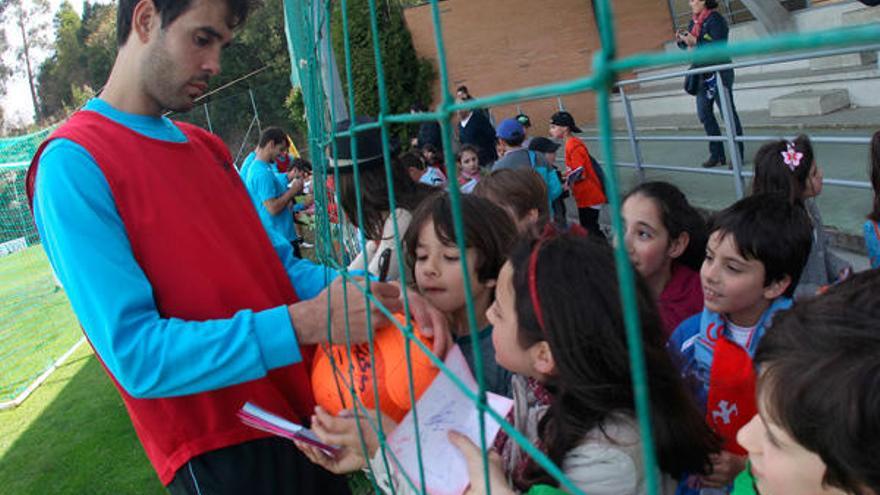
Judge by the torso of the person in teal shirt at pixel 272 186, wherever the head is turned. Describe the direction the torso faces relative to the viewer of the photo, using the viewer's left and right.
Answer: facing to the right of the viewer

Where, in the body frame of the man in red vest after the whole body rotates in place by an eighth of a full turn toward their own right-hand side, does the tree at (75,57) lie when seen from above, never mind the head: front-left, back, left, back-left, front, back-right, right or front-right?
back

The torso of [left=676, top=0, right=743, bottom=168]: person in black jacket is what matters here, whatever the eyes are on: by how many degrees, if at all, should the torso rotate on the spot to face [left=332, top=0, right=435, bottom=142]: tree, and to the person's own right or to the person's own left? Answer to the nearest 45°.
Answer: approximately 90° to the person's own right

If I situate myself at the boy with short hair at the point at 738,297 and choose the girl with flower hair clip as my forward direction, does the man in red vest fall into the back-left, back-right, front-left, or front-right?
back-left

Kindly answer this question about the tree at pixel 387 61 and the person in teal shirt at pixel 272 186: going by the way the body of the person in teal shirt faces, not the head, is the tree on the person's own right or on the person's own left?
on the person's own left

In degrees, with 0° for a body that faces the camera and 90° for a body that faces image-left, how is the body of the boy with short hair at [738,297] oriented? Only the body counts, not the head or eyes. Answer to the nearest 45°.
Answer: approximately 45°

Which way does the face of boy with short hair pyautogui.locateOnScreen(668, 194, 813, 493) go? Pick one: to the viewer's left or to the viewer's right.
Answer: to the viewer's left

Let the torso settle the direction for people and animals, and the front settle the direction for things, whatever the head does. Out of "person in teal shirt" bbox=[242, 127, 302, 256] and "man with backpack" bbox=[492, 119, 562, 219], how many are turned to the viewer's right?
1
